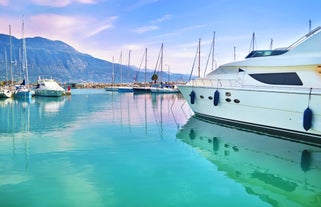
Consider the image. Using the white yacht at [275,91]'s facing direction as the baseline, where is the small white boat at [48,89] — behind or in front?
in front

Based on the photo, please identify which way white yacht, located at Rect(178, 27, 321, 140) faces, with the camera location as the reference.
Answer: facing away from the viewer and to the left of the viewer
